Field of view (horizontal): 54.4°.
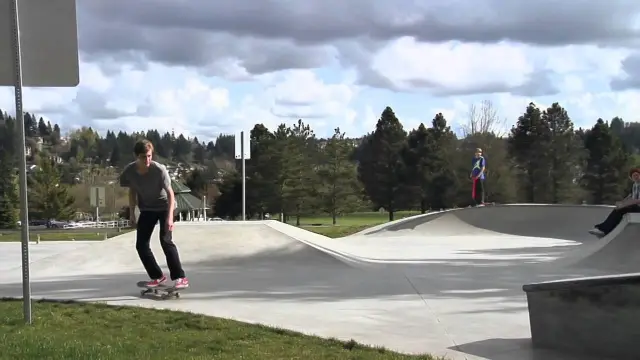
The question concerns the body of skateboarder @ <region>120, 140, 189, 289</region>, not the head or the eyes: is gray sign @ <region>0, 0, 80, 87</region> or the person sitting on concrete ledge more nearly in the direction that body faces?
the gray sign

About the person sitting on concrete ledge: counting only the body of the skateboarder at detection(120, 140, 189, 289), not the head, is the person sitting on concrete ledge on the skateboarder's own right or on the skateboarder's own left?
on the skateboarder's own left

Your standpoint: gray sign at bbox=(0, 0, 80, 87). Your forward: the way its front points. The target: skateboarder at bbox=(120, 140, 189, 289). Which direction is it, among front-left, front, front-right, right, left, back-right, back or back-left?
front-right

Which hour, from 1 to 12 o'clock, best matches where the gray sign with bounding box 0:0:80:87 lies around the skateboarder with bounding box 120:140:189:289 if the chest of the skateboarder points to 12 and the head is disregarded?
The gray sign is roughly at 1 o'clock from the skateboarder.

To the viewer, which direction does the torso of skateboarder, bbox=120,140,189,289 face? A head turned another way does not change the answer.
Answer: toward the camera

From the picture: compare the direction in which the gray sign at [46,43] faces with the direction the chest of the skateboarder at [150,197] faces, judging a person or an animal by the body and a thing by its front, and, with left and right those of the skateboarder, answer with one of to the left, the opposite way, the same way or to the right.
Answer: the opposite way

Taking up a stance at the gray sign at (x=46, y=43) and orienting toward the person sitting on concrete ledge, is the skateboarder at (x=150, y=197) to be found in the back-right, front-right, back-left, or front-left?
front-left

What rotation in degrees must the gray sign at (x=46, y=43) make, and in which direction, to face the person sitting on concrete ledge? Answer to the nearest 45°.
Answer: approximately 90° to its right

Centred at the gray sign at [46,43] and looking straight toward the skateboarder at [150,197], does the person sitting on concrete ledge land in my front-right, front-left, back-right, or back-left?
front-right

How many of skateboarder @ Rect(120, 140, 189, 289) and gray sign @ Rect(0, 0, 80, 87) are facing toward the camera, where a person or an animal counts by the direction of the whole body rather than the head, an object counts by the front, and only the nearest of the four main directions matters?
1

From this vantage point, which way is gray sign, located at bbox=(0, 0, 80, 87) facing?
away from the camera

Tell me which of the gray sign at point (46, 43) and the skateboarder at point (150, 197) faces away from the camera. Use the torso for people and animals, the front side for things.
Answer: the gray sign
